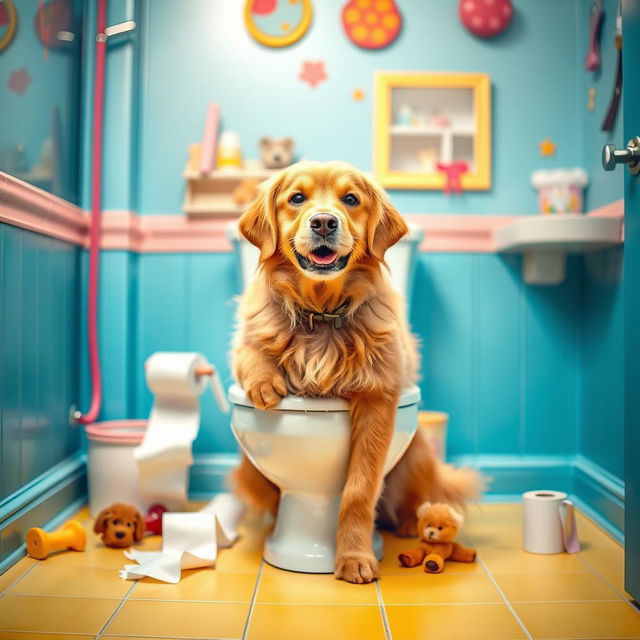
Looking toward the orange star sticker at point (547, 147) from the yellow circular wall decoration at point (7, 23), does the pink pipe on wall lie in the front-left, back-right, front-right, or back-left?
front-left

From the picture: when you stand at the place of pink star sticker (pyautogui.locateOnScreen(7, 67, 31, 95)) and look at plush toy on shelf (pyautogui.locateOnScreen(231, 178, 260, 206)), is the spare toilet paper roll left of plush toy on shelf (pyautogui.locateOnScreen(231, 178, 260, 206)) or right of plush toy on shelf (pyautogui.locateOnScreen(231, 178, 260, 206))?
right

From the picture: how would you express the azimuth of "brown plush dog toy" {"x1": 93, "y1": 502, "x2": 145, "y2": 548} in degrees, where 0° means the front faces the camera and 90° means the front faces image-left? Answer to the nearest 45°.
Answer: approximately 0°

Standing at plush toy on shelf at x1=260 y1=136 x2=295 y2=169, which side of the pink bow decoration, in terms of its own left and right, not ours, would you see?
right

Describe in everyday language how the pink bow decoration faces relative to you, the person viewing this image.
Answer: facing the viewer

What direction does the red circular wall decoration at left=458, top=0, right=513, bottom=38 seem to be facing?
toward the camera

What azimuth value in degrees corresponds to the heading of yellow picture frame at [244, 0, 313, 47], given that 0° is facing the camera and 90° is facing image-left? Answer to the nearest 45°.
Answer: approximately 0°

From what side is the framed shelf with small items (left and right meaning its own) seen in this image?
front

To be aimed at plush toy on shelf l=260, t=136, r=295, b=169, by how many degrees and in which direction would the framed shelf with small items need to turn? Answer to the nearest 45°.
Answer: approximately 90° to its right
